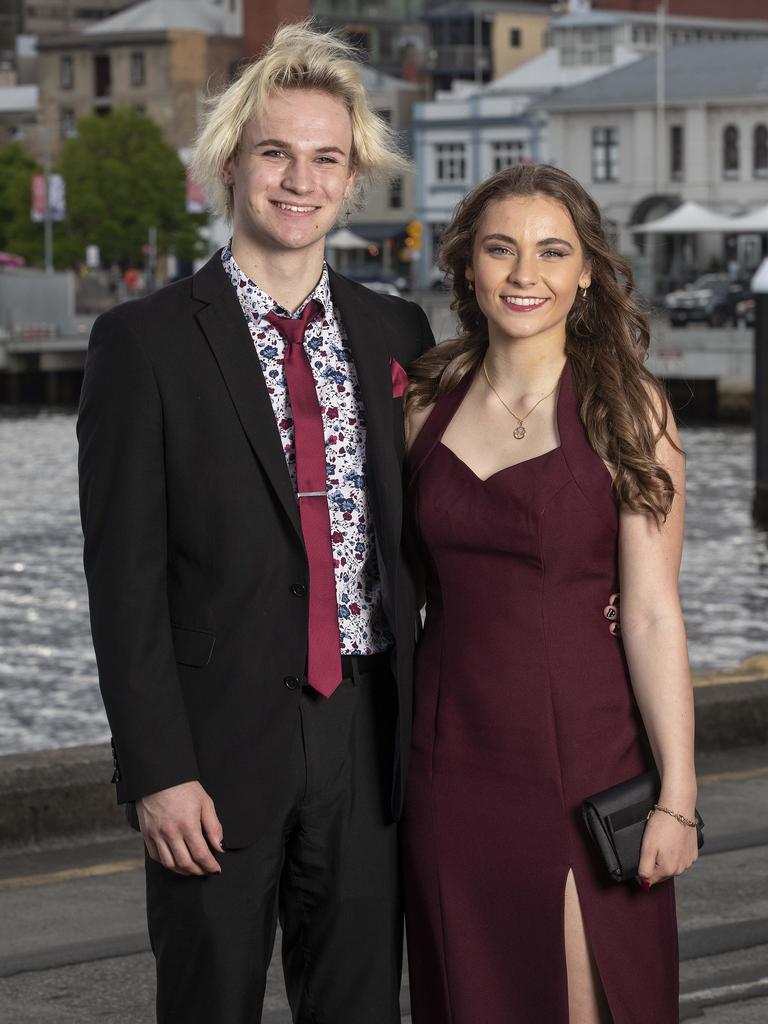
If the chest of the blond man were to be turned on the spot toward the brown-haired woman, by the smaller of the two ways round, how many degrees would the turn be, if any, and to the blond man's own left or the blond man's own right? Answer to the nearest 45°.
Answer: approximately 45° to the blond man's own left

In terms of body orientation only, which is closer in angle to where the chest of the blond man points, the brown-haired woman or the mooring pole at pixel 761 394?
the brown-haired woman

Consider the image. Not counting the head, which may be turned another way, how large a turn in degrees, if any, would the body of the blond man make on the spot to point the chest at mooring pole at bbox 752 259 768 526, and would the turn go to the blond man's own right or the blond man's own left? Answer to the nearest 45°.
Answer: approximately 135° to the blond man's own left

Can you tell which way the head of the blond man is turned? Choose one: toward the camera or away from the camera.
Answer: toward the camera

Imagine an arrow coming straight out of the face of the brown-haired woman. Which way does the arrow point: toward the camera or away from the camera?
toward the camera

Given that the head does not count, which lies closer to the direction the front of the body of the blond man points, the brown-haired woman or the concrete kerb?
the brown-haired woman

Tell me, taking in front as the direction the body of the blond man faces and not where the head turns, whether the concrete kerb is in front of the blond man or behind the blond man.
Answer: behind

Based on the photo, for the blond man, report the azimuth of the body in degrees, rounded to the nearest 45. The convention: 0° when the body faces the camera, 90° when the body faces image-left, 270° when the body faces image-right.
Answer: approximately 315°
